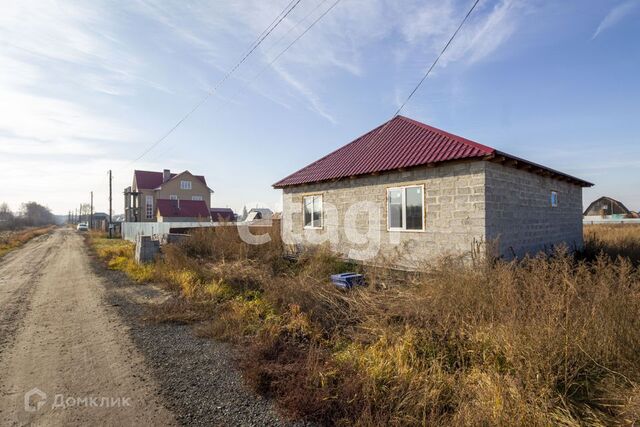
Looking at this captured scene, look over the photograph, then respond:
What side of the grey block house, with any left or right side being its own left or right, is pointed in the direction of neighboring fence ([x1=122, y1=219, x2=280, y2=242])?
right

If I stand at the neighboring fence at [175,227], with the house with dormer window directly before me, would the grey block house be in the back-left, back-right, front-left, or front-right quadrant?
back-right

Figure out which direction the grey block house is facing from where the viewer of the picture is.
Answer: facing the viewer and to the left of the viewer

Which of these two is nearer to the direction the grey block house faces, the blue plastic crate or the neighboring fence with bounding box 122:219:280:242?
the blue plastic crate

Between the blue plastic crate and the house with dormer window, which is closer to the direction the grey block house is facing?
the blue plastic crate

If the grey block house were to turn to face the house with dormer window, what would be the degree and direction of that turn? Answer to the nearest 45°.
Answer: approximately 90° to its right

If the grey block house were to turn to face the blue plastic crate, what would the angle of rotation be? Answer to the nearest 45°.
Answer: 0° — it already faces it
